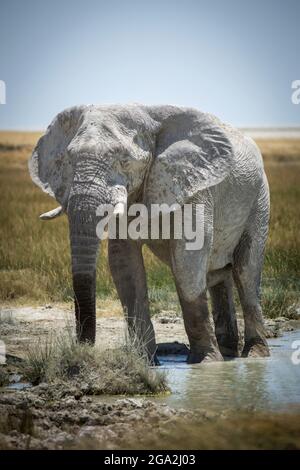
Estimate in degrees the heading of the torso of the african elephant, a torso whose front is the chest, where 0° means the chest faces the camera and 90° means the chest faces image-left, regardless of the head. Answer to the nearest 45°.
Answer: approximately 45°
